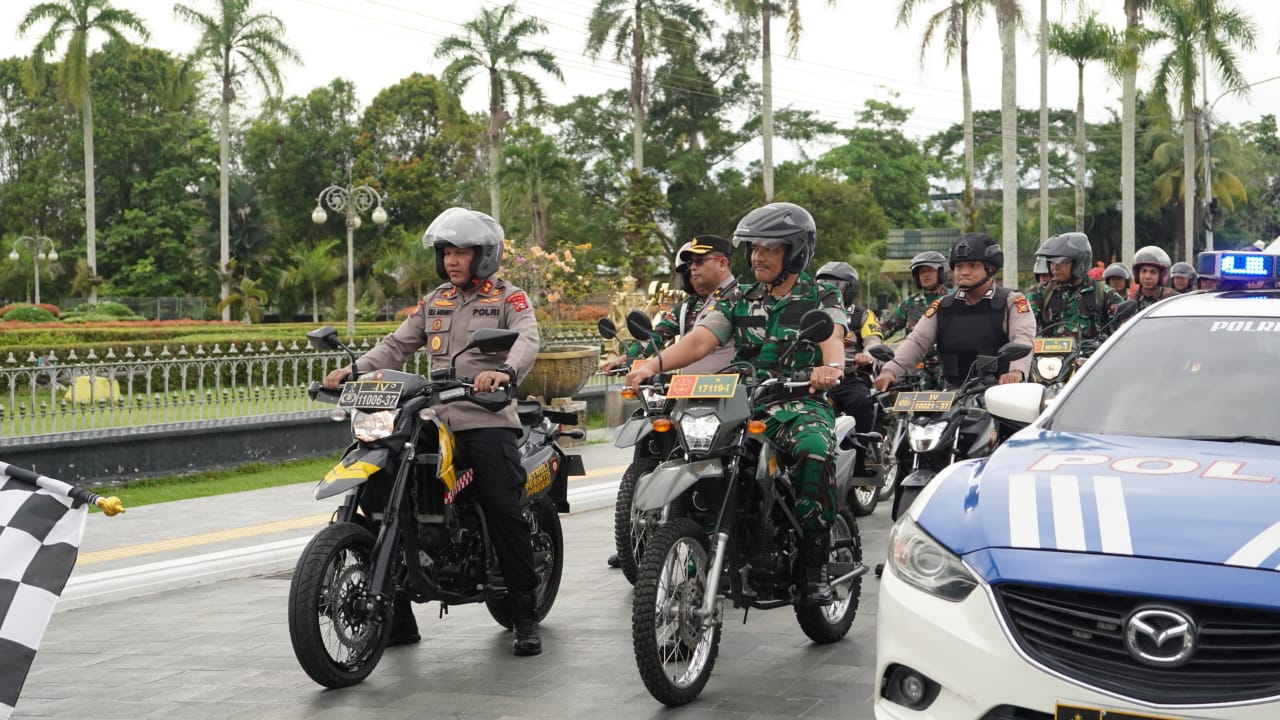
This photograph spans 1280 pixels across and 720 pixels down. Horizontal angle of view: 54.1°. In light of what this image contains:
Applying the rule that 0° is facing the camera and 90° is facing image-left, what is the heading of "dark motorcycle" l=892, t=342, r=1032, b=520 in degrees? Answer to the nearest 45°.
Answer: approximately 45°

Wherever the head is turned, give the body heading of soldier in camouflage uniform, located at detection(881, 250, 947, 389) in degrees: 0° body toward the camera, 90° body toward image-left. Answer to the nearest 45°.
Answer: approximately 45°

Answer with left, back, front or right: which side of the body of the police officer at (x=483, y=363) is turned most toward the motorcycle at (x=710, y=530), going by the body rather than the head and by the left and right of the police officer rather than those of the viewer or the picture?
left

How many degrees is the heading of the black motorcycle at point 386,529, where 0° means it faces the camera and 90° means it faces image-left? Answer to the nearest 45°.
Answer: approximately 45°

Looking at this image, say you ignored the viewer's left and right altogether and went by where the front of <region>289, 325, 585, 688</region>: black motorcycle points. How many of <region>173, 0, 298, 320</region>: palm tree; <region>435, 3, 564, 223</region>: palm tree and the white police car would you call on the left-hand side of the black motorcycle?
1
